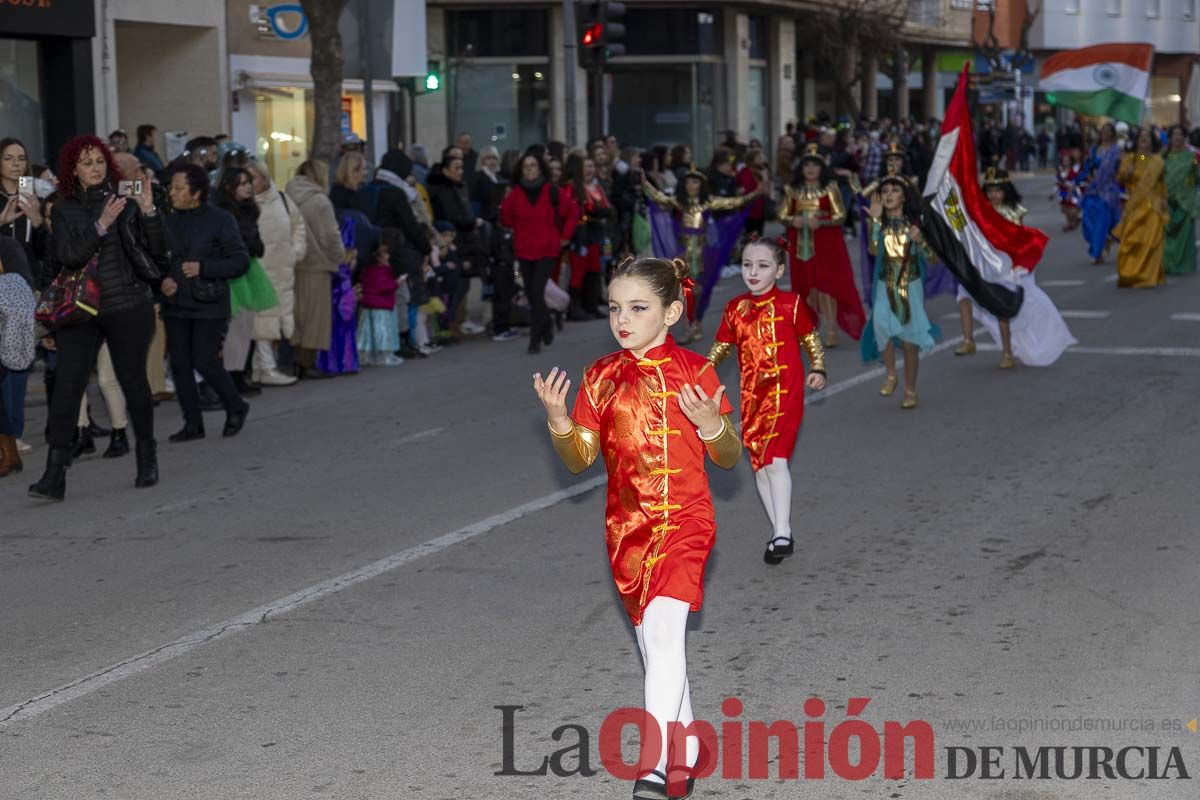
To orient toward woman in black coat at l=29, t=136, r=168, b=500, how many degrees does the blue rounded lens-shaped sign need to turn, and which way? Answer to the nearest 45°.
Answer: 0° — it already faces them

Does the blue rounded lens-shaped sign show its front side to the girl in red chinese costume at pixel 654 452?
yes

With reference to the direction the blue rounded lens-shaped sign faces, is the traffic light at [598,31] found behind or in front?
in front

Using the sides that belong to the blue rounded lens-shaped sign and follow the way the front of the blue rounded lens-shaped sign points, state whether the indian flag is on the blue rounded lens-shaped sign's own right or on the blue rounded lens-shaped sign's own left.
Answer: on the blue rounded lens-shaped sign's own left

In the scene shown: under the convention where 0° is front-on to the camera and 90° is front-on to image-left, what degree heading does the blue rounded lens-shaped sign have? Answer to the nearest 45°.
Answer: approximately 0°

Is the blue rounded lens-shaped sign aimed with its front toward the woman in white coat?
yes

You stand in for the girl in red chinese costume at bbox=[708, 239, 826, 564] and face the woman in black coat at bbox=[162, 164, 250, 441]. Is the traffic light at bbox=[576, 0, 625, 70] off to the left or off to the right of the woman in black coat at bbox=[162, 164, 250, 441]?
right

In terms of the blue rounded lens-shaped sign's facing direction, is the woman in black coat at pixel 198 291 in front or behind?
in front
